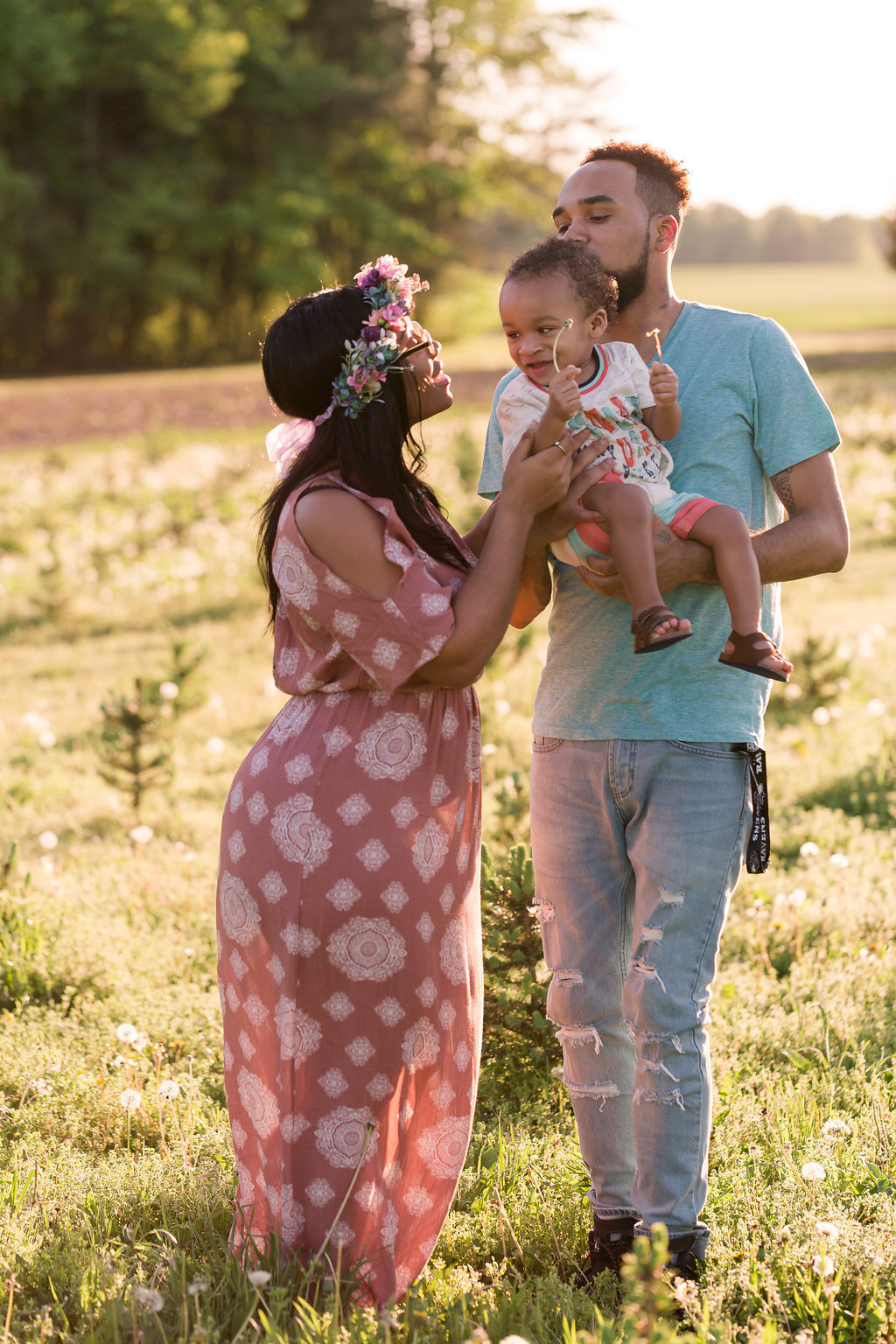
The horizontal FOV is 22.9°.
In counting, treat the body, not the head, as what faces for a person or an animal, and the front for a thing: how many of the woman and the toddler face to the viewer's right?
1

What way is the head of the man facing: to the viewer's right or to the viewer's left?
to the viewer's left

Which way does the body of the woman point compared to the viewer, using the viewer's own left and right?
facing to the right of the viewer

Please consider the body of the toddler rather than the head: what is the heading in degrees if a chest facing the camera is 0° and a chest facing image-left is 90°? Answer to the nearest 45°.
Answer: approximately 0°

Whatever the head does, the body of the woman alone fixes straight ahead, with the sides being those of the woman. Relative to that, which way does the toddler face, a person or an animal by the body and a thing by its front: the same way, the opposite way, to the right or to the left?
to the right
